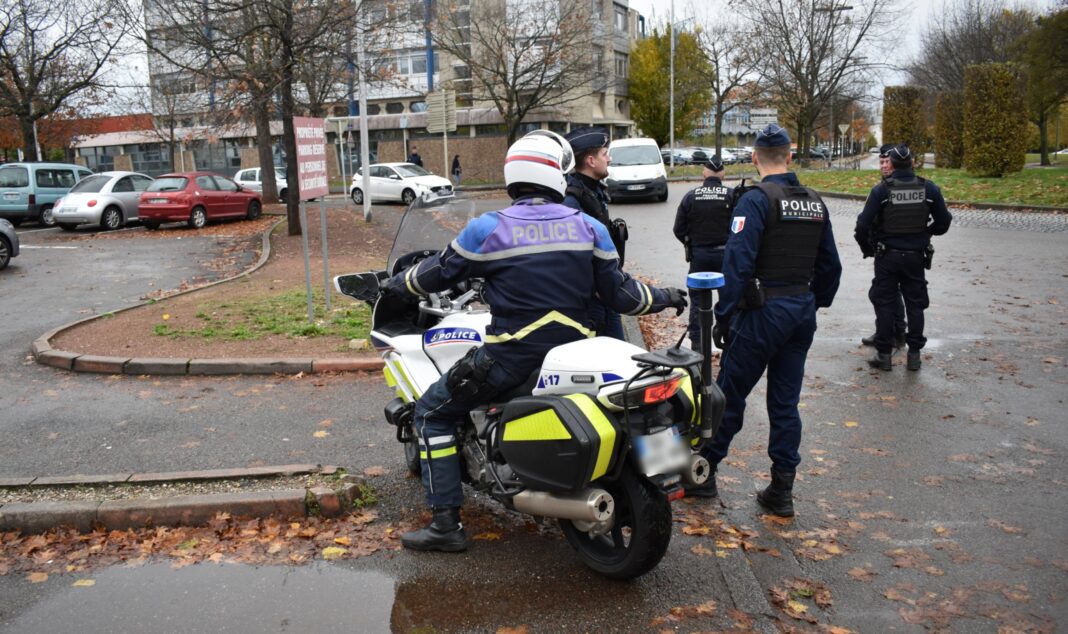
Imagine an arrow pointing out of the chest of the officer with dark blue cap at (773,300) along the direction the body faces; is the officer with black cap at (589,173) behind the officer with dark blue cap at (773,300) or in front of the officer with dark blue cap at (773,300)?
in front

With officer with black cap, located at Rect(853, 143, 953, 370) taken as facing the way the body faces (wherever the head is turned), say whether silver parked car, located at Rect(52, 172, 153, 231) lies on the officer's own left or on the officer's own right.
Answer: on the officer's own left

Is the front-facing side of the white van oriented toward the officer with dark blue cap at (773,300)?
yes

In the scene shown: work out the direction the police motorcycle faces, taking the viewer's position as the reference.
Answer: facing away from the viewer and to the left of the viewer

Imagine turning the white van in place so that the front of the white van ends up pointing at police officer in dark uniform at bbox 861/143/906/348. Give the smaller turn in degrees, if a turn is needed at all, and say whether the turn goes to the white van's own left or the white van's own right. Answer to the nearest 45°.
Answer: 0° — it already faces them

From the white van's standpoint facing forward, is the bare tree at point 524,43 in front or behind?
behind

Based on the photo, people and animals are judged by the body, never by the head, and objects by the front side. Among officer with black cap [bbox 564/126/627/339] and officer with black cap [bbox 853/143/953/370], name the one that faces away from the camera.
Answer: officer with black cap [bbox 853/143/953/370]

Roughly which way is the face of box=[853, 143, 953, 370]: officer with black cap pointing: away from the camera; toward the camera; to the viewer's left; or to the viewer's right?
away from the camera
